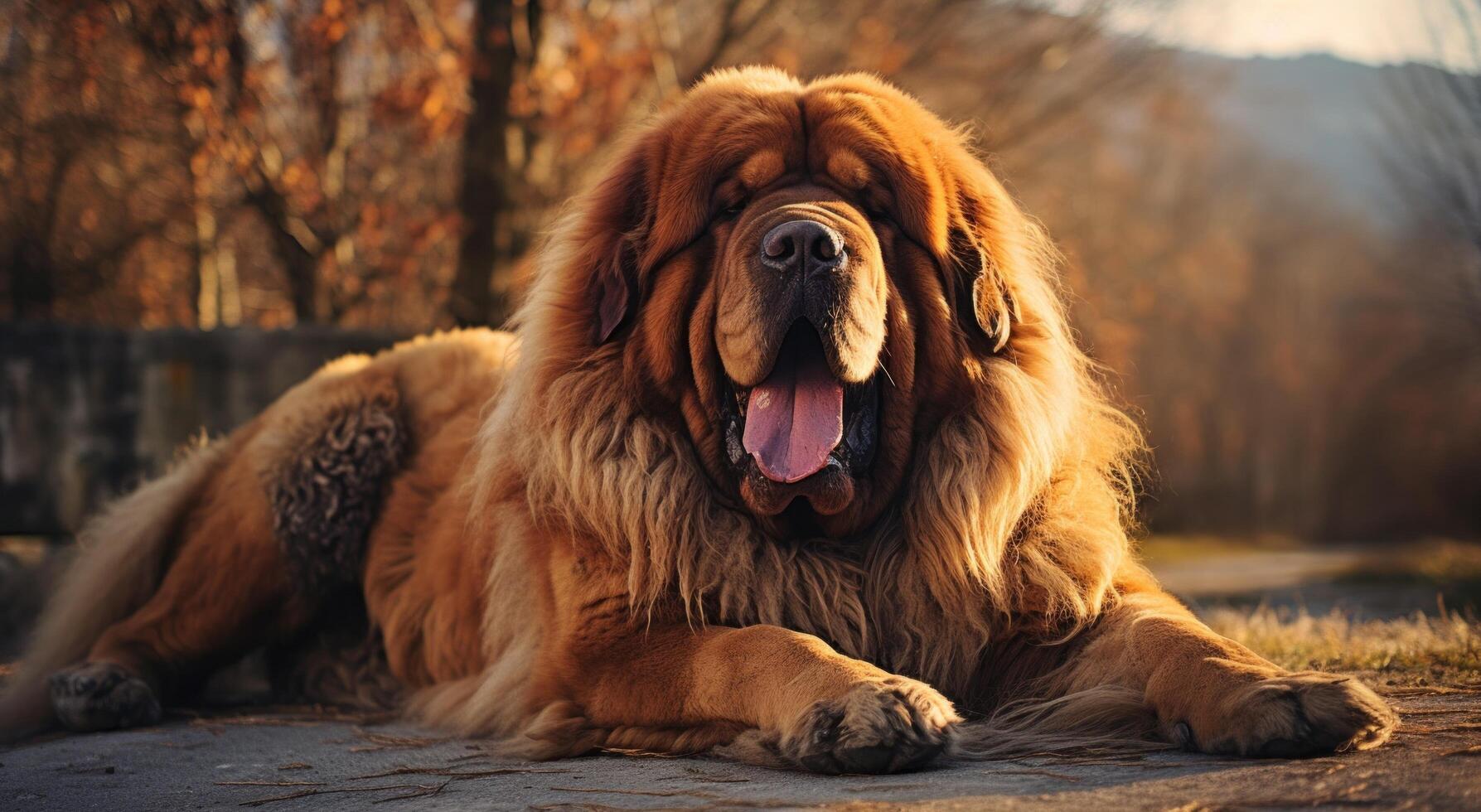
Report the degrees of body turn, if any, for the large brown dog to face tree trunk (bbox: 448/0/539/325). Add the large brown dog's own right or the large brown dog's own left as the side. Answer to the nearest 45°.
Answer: approximately 135° to the large brown dog's own left

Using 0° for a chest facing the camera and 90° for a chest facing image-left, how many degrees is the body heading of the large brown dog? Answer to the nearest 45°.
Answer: approximately 315°
